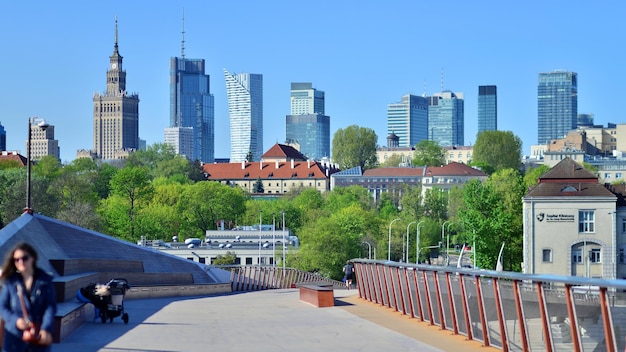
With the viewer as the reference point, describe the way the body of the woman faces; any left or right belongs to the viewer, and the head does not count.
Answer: facing the viewer

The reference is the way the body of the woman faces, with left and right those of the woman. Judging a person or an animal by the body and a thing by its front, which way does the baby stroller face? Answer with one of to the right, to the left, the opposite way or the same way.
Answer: to the right

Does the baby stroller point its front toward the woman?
no

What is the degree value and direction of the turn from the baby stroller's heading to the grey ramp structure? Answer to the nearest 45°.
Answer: approximately 90° to its right

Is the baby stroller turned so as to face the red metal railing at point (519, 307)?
no

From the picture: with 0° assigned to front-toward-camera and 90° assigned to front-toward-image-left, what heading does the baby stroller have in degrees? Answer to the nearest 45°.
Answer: approximately 90°

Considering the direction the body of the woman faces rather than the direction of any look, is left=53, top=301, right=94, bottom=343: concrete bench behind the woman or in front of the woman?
behind

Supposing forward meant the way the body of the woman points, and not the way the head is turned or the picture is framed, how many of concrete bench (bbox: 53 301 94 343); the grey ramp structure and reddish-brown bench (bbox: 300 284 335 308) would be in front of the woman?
0

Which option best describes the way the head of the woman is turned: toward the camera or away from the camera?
toward the camera

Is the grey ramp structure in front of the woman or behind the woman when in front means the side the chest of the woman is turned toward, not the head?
behind
